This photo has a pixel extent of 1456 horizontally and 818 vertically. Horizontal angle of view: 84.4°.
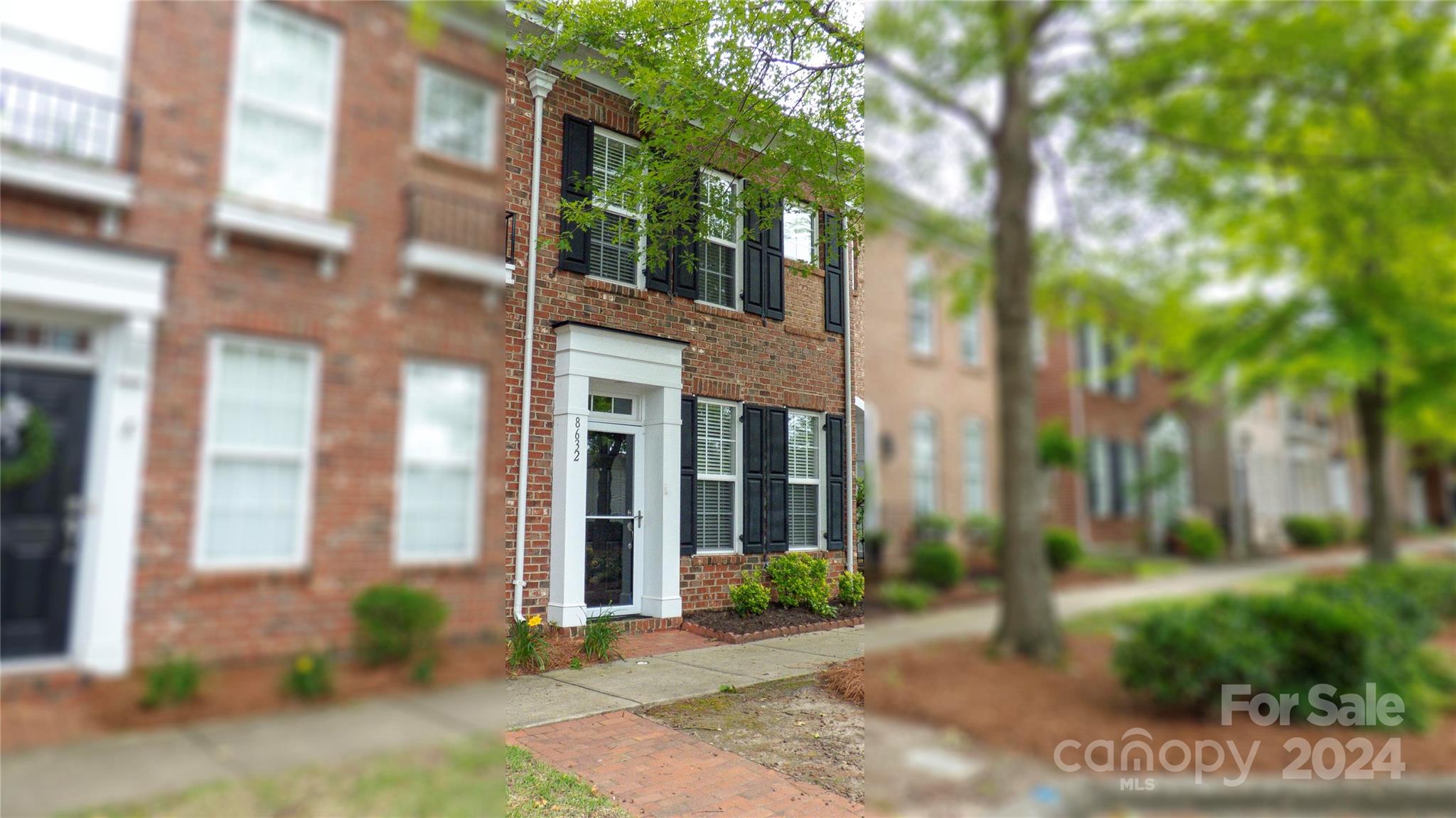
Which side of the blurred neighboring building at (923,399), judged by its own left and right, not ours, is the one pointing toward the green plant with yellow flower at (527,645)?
right

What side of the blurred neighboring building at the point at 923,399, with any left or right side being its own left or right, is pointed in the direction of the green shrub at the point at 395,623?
right

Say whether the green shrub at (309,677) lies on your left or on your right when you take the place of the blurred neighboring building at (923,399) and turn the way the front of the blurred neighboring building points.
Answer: on your right

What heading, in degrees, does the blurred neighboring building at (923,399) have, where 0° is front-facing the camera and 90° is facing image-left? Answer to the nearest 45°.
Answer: approximately 315°

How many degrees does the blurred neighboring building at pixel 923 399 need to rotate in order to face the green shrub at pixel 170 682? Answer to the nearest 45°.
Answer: approximately 90° to its right

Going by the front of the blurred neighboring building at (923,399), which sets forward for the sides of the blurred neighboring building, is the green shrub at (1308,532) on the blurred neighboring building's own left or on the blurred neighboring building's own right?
on the blurred neighboring building's own left

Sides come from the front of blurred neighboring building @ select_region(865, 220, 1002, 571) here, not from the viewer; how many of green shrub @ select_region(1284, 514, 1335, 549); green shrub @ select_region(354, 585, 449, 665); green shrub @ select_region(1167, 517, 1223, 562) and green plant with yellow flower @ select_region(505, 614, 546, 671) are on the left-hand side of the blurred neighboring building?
2
